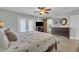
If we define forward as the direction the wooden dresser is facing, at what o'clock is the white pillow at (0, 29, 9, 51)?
The white pillow is roughly at 1 o'clock from the wooden dresser.

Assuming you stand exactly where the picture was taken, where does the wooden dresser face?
facing the viewer and to the left of the viewer

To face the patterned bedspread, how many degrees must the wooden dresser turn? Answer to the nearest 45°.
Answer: approximately 45° to its right

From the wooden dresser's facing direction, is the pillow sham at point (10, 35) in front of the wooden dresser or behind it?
in front
